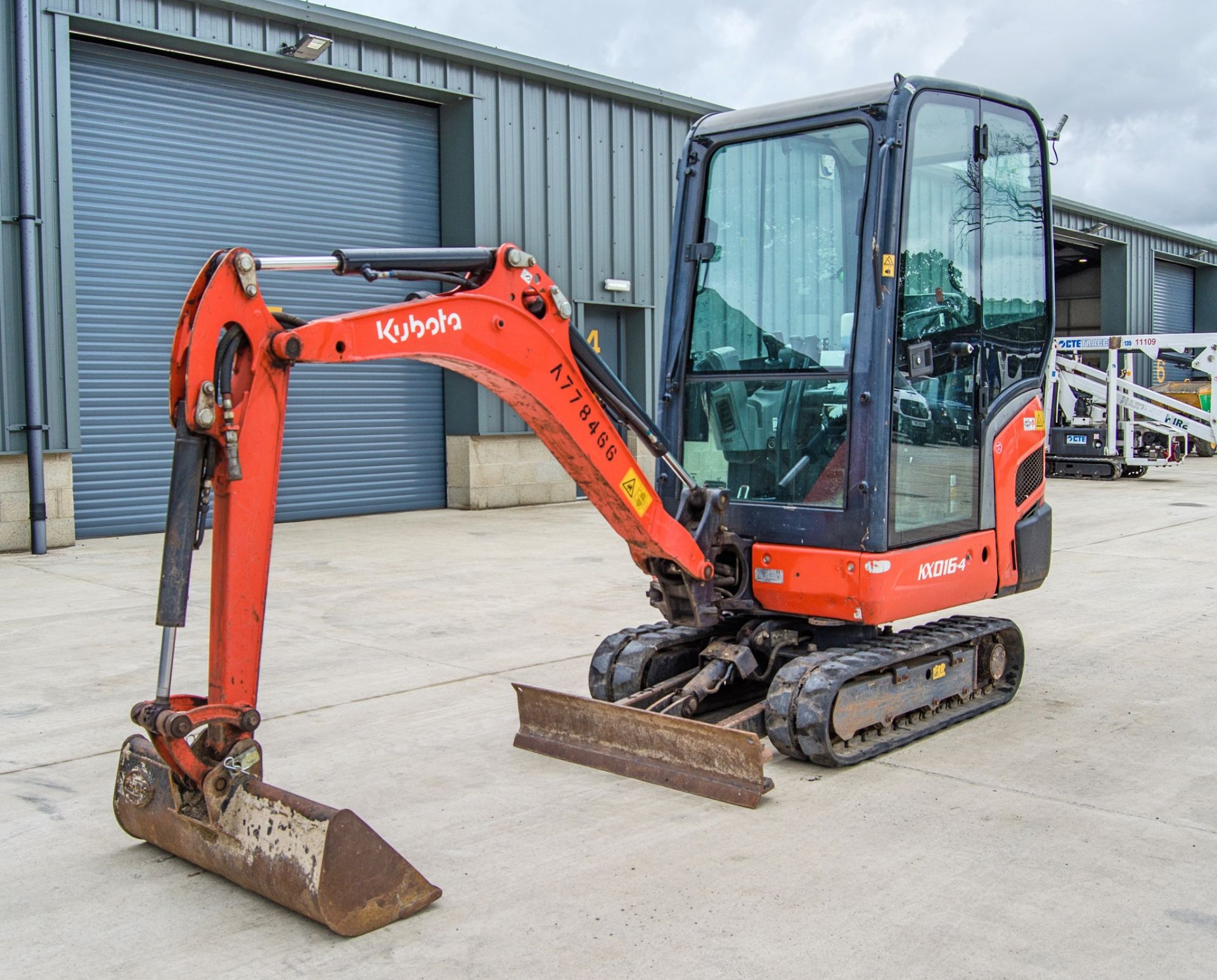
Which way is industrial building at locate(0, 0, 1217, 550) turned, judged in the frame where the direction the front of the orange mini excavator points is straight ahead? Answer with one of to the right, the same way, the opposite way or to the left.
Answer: to the left

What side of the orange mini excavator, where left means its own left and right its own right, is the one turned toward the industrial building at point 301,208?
right

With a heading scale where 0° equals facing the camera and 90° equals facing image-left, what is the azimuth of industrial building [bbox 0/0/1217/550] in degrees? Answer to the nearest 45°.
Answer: approximately 315°

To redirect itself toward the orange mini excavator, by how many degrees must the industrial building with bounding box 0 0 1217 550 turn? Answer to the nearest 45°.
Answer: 0° — it already faces it
